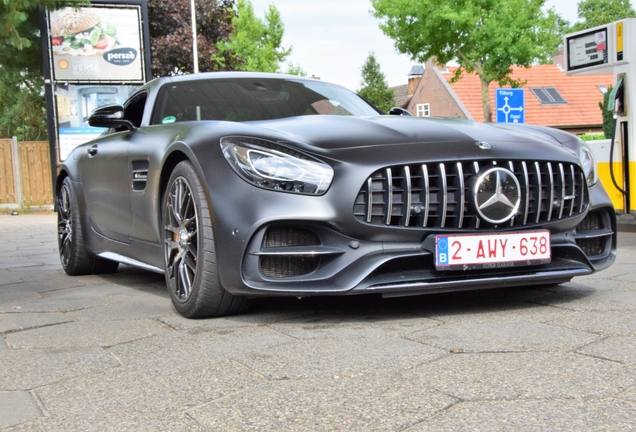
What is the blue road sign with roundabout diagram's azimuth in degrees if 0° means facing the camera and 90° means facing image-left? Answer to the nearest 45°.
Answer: approximately 0°

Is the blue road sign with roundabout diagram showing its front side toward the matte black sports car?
yes

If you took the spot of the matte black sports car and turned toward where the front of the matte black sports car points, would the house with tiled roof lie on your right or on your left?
on your left

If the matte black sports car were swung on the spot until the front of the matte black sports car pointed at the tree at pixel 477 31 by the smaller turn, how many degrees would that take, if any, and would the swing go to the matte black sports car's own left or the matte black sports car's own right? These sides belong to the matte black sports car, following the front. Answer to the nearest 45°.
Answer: approximately 135° to the matte black sports car's own left

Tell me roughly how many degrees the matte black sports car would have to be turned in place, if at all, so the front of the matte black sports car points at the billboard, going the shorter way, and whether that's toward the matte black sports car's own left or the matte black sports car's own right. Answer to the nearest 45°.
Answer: approximately 135° to the matte black sports car's own left

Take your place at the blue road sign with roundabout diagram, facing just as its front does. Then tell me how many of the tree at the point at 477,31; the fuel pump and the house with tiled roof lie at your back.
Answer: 2

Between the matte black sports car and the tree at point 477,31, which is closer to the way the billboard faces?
the matte black sports car

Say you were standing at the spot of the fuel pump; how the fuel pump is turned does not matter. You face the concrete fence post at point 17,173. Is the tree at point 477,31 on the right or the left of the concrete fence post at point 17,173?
right

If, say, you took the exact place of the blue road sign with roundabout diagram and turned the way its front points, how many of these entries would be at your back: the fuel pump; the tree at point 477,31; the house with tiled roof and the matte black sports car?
2

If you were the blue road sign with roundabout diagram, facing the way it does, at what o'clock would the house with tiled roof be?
The house with tiled roof is roughly at 6 o'clock from the blue road sign with roundabout diagram.

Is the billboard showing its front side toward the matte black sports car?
yes

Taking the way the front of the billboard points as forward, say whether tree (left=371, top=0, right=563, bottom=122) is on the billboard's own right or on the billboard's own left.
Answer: on the billboard's own left

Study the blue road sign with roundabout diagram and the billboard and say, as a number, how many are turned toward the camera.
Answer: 2
